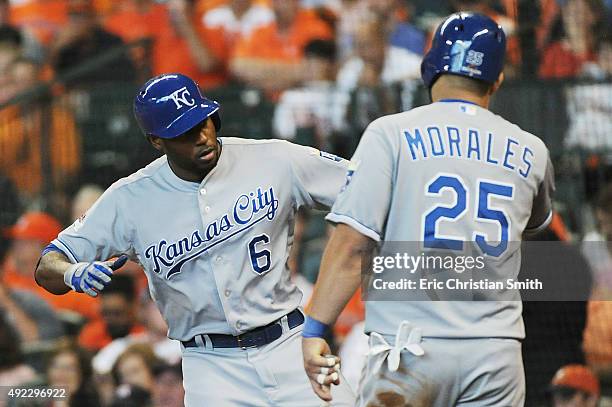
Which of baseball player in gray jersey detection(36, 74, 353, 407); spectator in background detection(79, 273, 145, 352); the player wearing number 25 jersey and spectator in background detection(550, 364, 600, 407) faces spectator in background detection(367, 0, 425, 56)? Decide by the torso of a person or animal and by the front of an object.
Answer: the player wearing number 25 jersey

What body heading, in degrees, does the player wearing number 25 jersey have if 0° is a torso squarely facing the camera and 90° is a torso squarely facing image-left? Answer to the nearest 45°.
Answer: approximately 180°

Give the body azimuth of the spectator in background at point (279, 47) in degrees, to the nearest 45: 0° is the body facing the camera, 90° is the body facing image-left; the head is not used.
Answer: approximately 0°

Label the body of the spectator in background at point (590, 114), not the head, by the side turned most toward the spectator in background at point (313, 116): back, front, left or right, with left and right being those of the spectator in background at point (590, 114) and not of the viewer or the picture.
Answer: right

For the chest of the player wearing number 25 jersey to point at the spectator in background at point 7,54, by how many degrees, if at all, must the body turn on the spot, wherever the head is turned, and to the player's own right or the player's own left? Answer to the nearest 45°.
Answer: approximately 45° to the player's own left
